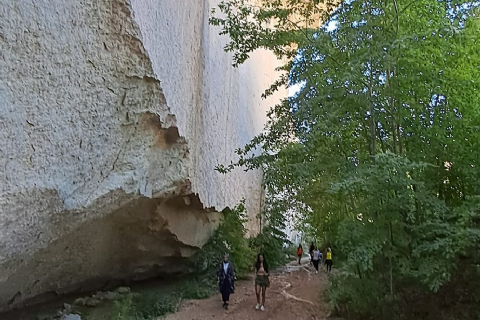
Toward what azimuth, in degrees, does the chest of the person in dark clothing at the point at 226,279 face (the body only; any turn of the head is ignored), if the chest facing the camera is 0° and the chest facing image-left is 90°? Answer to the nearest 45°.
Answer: approximately 0°

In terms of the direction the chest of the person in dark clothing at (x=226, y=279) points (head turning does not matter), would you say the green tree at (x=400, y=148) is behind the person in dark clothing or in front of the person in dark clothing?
in front
